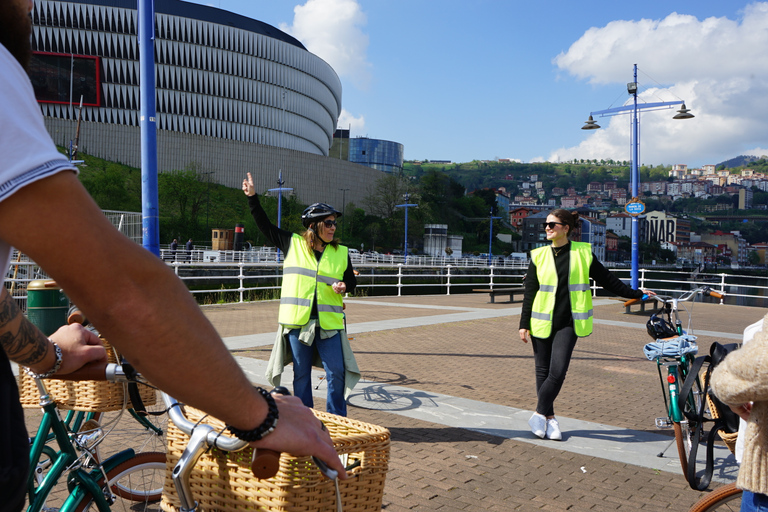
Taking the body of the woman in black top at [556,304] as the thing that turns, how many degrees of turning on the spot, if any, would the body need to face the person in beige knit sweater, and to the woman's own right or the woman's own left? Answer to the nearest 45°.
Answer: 0° — they already face them

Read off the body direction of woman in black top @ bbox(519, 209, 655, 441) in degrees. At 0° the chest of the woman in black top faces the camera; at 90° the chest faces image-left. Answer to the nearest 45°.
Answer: approximately 0°

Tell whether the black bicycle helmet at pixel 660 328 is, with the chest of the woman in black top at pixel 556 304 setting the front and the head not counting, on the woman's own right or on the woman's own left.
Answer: on the woman's own left

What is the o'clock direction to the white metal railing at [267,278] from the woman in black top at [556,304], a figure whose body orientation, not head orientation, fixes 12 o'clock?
The white metal railing is roughly at 5 o'clock from the woman in black top.

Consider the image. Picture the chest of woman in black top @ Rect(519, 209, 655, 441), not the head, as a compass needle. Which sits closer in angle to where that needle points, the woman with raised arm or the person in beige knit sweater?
the person in beige knit sweater

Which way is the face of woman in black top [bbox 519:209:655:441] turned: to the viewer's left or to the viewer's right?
to the viewer's left

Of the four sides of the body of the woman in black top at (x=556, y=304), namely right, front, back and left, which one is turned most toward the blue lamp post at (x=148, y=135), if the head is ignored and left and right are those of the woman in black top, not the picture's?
right

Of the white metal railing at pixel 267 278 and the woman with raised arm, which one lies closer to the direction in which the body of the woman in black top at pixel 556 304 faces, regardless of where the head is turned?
the woman with raised arm
